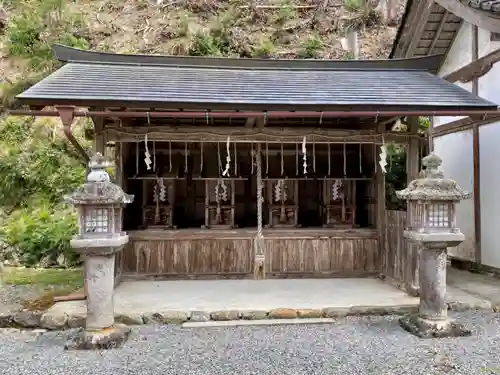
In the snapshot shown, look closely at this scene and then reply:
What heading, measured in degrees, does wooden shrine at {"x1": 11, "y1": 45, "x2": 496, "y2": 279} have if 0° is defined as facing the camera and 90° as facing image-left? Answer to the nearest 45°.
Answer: approximately 0°

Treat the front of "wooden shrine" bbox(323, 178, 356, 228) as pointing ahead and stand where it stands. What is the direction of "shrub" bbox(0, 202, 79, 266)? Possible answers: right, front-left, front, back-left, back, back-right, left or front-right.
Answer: right

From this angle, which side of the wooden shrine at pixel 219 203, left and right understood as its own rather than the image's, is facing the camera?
front

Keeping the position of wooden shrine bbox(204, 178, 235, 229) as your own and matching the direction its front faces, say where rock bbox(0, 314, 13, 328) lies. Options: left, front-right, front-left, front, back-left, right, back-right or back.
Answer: front-right

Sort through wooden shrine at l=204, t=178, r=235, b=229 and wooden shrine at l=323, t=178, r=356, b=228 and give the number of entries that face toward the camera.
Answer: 2

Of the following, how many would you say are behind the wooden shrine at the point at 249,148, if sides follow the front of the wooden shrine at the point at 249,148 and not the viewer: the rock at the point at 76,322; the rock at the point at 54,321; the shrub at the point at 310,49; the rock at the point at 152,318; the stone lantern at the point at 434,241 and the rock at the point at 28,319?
1

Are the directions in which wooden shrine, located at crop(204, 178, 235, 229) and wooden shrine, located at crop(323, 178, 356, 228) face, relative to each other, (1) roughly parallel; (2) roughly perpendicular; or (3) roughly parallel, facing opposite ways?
roughly parallel

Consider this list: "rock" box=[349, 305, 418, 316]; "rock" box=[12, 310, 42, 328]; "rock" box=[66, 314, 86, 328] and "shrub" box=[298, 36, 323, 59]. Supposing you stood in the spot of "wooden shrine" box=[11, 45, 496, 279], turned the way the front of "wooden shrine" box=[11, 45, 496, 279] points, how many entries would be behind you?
1

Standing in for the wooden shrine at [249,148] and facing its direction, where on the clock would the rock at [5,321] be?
The rock is roughly at 2 o'clock from the wooden shrine.

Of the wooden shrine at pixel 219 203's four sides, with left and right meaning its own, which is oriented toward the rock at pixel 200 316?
front

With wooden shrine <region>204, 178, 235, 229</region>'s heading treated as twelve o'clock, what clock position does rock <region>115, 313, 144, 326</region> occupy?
The rock is roughly at 1 o'clock from the wooden shrine.

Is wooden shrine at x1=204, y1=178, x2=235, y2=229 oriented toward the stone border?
yes

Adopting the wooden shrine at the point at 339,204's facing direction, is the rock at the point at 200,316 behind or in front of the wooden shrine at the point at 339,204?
in front

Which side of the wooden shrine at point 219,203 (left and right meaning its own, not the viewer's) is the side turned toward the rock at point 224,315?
front

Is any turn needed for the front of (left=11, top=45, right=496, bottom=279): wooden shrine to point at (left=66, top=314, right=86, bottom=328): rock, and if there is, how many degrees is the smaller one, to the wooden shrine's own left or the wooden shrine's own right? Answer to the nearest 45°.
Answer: approximately 45° to the wooden shrine's own right

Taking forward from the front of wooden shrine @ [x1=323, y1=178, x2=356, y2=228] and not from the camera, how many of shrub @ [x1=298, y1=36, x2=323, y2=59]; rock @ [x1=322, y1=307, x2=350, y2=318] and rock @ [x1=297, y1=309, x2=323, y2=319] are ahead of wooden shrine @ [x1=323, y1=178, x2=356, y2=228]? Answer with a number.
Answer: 2

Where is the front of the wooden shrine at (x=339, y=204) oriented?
toward the camera
